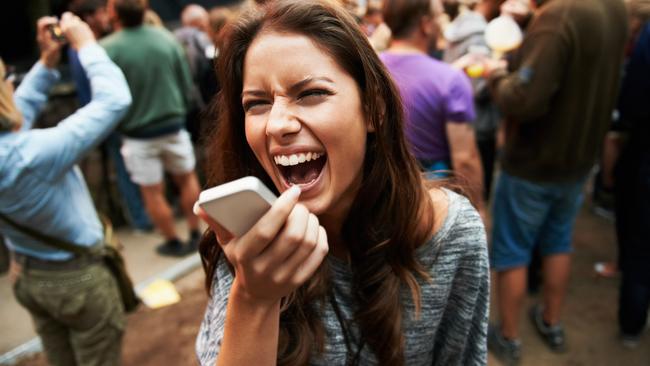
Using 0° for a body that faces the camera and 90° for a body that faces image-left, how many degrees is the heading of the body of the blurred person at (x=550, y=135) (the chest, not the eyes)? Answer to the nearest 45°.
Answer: approximately 135°

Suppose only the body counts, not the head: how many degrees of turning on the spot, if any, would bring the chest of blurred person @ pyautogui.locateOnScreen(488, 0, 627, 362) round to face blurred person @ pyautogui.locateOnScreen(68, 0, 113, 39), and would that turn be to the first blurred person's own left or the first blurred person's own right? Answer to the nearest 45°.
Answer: approximately 45° to the first blurred person's own left

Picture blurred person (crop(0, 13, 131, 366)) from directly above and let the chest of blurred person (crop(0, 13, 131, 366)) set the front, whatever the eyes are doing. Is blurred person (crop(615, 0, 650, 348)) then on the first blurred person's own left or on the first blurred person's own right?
on the first blurred person's own right

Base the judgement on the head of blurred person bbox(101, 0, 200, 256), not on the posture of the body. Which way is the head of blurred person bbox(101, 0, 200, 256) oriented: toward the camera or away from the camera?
away from the camera

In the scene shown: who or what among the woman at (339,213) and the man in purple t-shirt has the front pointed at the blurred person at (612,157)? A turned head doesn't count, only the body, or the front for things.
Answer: the man in purple t-shirt

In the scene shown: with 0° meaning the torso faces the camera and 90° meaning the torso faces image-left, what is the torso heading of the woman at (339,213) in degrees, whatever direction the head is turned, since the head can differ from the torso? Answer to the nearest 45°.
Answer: approximately 45°

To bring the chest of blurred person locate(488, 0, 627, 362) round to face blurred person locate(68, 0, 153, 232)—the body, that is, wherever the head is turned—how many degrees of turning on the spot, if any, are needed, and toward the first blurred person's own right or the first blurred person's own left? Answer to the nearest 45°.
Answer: approximately 45° to the first blurred person's own left

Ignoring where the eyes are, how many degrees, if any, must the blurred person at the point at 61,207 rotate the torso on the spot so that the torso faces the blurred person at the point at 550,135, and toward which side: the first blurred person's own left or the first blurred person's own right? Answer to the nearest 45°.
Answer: approximately 45° to the first blurred person's own right

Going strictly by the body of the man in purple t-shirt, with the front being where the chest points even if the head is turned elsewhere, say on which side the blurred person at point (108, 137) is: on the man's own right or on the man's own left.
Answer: on the man's own left
